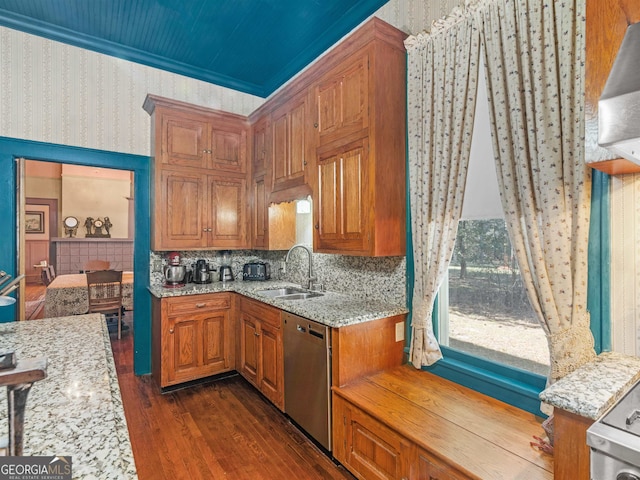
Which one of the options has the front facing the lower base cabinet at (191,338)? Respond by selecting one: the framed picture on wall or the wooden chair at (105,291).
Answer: the framed picture on wall

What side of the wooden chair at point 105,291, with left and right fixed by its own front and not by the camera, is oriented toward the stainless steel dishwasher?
back

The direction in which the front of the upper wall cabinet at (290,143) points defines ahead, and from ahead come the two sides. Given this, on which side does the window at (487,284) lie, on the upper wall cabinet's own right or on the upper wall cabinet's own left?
on the upper wall cabinet's own left

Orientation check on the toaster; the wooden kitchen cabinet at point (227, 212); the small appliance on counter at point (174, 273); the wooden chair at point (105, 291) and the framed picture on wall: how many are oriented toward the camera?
4

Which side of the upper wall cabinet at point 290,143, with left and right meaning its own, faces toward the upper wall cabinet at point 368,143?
left

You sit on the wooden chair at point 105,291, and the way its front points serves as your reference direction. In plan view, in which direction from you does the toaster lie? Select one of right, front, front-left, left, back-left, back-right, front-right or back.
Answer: back-right

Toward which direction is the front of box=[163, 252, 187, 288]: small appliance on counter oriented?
toward the camera

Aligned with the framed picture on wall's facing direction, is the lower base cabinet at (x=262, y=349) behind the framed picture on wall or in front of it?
in front

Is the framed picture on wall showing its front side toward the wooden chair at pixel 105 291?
yes

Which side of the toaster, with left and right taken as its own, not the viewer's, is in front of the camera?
front

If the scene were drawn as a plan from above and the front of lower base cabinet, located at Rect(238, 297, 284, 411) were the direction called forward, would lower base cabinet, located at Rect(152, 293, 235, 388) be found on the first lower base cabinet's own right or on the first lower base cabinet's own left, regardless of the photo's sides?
on the first lower base cabinet's own right

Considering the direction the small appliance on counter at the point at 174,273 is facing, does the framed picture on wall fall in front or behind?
behind

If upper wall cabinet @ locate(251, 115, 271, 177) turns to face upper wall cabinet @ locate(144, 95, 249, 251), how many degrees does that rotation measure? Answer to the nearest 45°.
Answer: approximately 45° to its right
